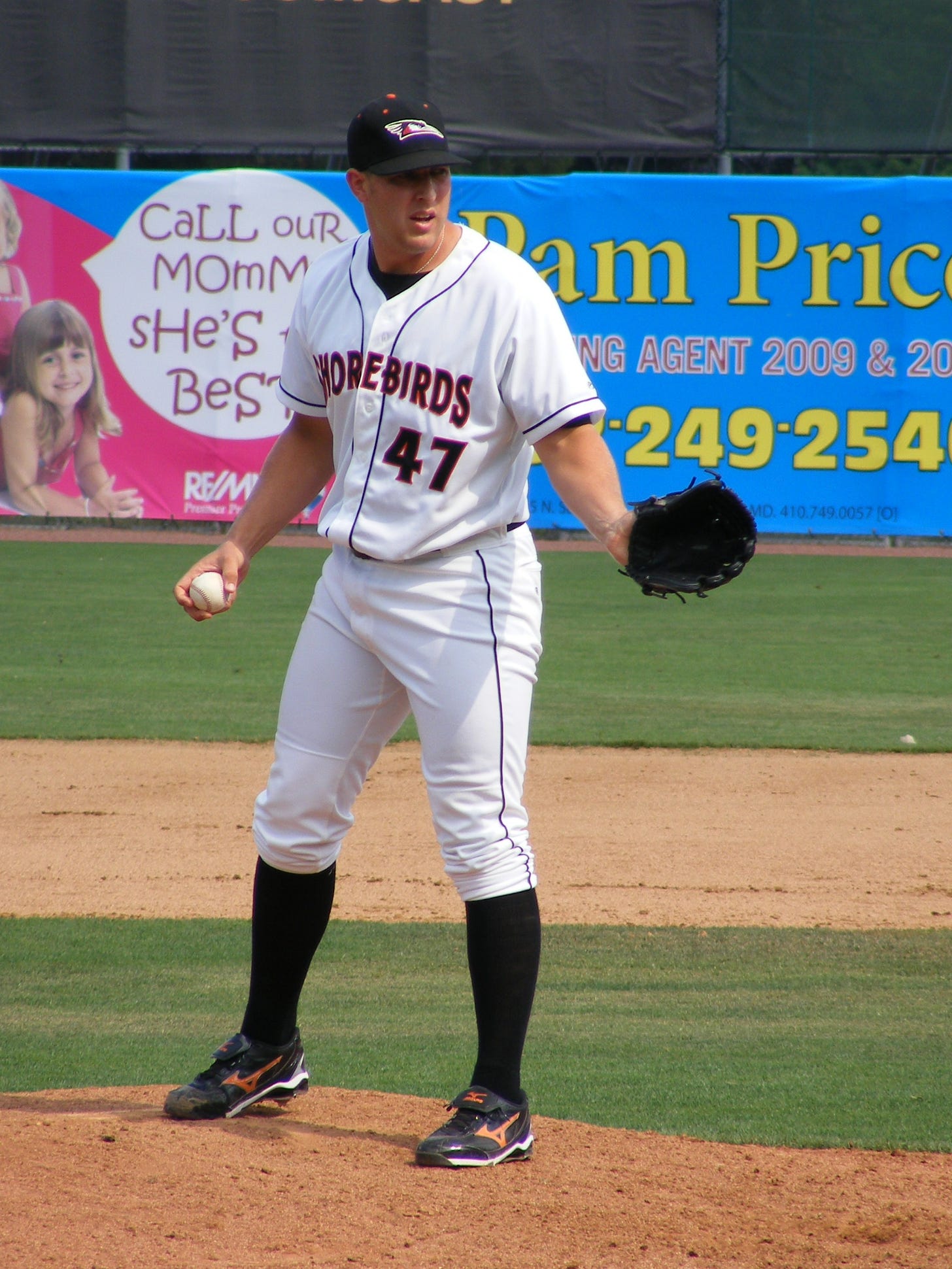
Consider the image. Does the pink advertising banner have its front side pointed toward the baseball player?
yes

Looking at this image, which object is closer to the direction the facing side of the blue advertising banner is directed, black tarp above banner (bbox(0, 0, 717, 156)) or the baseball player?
the baseball player

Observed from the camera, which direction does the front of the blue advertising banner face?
facing the viewer

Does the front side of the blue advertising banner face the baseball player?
yes
